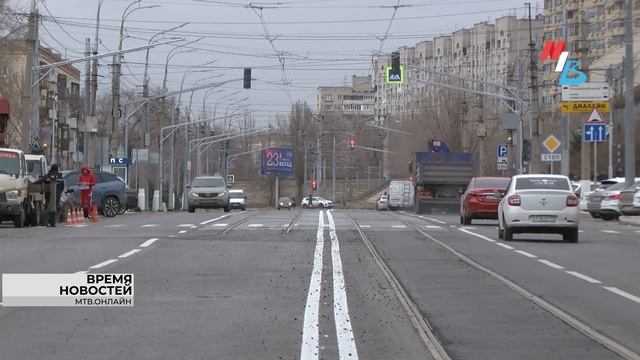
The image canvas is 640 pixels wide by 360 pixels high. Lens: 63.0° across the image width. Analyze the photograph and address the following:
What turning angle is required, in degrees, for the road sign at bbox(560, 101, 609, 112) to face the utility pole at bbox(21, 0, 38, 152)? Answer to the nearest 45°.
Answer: approximately 45° to its right

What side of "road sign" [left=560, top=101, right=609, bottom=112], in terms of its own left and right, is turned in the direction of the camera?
front

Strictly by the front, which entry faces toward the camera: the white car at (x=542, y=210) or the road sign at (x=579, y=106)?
the road sign

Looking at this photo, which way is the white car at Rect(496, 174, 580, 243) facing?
away from the camera

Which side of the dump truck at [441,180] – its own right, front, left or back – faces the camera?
back

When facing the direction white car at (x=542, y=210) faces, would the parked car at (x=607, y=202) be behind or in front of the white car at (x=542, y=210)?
in front

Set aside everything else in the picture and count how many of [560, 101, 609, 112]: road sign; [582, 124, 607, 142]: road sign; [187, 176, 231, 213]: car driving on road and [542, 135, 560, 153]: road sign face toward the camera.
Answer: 4

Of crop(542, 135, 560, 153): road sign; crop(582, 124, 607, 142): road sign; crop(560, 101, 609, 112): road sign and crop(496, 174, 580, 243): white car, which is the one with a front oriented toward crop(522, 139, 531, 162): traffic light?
the white car

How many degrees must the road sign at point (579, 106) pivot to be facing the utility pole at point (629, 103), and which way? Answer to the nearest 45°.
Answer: approximately 45° to its left

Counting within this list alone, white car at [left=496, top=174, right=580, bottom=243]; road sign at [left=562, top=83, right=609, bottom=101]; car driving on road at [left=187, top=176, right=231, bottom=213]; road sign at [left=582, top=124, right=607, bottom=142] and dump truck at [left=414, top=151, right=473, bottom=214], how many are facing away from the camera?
2

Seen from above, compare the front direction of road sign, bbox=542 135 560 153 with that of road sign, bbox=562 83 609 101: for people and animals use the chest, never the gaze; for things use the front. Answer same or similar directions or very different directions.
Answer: same or similar directions

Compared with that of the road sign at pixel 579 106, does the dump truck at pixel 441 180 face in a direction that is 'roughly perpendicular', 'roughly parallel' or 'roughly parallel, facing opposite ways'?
roughly parallel, facing opposite ways

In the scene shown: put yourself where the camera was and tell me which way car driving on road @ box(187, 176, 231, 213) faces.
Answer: facing the viewer

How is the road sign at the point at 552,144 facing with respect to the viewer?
toward the camera

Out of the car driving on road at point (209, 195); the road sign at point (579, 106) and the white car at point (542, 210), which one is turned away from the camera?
the white car

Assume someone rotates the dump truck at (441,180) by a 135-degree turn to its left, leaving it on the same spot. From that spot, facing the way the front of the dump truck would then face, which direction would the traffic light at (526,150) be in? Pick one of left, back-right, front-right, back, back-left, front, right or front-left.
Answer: back-left
